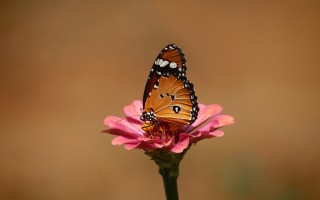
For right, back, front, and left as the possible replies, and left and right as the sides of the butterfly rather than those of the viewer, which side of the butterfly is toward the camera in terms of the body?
left
